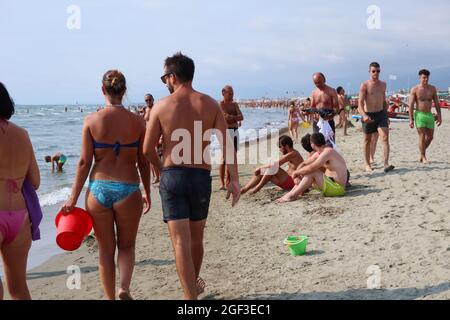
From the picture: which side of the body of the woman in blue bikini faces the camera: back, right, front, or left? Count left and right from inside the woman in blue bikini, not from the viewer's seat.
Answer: back

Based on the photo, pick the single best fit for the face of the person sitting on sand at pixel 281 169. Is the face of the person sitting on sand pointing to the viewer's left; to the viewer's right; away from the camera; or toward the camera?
to the viewer's left

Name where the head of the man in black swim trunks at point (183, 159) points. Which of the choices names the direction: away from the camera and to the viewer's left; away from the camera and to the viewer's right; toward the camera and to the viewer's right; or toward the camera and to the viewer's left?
away from the camera and to the viewer's left

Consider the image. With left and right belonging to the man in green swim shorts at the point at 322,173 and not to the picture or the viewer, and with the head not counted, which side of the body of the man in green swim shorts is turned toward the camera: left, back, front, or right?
left

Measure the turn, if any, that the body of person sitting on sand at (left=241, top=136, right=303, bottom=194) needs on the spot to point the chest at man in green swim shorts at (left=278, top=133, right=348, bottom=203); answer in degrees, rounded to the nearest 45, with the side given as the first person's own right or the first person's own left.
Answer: approximately 135° to the first person's own left

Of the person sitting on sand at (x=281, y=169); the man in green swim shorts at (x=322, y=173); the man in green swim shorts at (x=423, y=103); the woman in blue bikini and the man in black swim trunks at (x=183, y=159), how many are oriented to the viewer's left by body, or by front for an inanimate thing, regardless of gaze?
2

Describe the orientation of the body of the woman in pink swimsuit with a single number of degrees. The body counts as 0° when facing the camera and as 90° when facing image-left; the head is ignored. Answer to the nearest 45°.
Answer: approximately 180°

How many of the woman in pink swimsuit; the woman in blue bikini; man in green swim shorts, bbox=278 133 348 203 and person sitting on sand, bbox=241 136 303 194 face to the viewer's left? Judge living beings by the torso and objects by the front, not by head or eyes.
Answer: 2

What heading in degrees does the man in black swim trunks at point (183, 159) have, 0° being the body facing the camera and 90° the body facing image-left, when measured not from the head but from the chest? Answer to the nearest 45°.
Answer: approximately 180°

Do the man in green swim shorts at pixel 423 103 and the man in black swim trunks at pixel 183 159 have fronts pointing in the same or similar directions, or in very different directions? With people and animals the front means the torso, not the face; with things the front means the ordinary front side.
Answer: very different directions

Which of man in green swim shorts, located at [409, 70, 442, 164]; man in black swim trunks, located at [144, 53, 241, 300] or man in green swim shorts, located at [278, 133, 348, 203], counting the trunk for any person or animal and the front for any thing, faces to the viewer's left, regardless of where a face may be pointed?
man in green swim shorts, located at [278, 133, 348, 203]

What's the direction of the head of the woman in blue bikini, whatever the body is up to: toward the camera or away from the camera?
away from the camera
